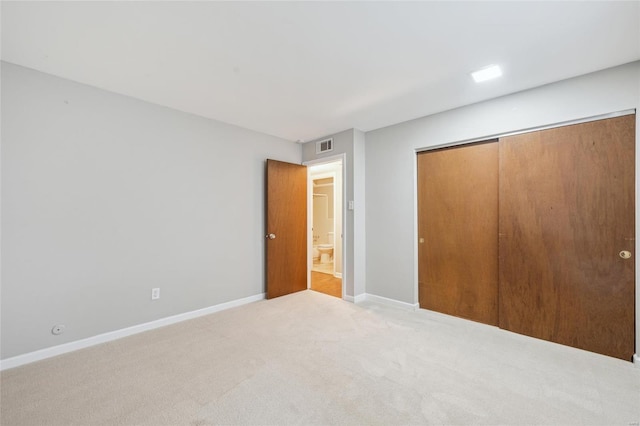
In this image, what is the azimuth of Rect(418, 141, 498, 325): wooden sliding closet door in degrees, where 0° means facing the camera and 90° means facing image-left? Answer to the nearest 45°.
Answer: approximately 45°

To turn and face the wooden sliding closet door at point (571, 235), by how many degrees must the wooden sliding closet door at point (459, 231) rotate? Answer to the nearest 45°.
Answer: approximately 135° to its left

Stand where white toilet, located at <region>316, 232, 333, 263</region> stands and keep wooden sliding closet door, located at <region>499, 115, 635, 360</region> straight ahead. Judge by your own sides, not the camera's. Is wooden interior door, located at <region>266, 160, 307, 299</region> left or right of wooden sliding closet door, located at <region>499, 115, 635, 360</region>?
right

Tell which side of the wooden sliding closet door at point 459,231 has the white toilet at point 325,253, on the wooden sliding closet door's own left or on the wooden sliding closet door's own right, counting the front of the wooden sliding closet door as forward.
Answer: on the wooden sliding closet door's own right

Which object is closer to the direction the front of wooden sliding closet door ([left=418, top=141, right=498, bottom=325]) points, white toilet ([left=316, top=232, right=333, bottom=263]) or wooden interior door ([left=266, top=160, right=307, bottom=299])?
the wooden interior door

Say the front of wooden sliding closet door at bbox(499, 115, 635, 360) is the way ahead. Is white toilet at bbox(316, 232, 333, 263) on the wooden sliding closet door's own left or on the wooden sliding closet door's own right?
on the wooden sliding closet door's own right

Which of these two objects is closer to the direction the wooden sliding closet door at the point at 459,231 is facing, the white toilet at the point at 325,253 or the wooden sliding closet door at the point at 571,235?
the white toilet

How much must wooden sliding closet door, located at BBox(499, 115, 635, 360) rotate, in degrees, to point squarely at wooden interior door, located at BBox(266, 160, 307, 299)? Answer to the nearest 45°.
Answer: approximately 45° to its right

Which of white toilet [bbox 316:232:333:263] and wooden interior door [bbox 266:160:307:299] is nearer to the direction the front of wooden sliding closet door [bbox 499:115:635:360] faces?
the wooden interior door

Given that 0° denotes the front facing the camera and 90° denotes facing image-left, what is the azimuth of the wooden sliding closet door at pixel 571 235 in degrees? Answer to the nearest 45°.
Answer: approximately 45°
